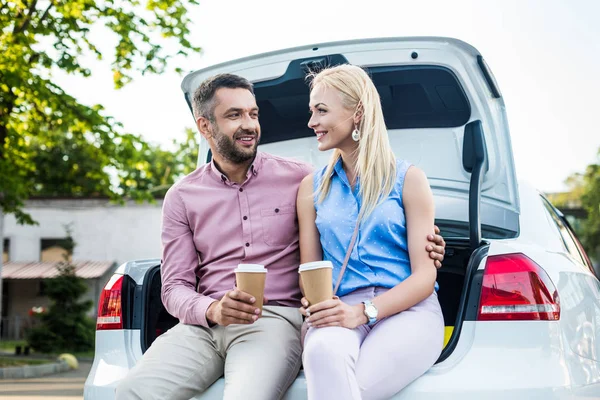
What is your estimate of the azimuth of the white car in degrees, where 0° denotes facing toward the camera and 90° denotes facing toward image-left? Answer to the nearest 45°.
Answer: approximately 225°

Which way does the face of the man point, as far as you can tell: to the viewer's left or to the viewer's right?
to the viewer's right

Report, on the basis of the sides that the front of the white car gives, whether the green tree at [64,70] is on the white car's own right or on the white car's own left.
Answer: on the white car's own left

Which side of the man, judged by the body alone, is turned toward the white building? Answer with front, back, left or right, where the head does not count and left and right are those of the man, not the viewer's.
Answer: back

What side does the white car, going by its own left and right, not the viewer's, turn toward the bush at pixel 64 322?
left

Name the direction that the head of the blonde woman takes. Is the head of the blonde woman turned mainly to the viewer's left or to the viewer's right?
to the viewer's left

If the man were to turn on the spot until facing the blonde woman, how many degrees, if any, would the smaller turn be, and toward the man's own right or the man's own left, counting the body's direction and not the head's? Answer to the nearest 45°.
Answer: approximately 45° to the man's own left

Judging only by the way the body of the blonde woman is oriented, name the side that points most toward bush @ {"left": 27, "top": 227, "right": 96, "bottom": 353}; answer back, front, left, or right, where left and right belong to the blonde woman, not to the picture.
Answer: right

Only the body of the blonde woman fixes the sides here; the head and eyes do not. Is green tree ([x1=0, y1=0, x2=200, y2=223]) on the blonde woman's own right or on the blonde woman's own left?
on the blonde woman's own right
